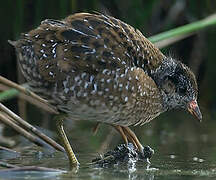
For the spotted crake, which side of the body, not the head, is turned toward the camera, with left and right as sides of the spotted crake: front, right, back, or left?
right
